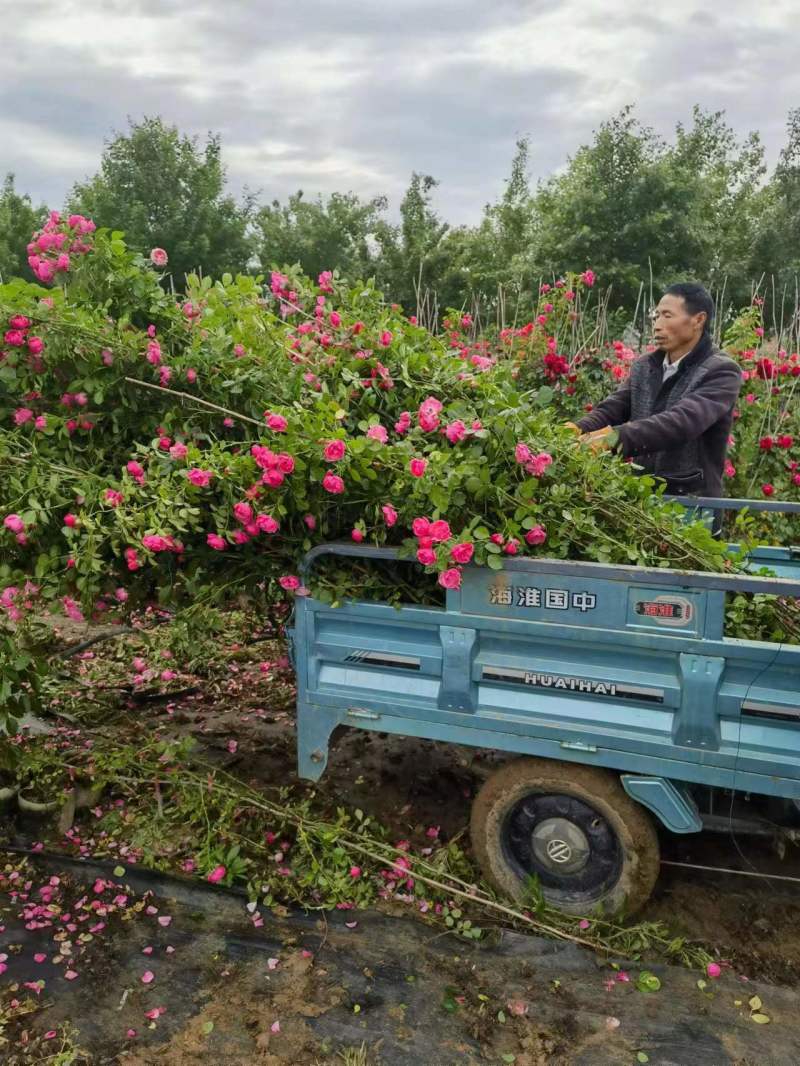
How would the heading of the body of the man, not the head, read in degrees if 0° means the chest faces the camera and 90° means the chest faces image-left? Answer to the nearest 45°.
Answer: approximately 45°

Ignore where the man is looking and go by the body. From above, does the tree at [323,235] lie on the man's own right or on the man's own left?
on the man's own right

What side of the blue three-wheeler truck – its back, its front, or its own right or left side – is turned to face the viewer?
right

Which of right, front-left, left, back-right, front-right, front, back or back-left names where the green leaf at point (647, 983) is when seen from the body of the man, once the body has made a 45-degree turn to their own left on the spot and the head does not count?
front

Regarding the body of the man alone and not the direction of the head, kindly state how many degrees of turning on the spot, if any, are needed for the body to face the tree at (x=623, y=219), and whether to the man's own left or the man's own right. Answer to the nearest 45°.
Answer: approximately 135° to the man's own right

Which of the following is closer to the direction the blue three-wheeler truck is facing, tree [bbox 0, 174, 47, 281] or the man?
the man

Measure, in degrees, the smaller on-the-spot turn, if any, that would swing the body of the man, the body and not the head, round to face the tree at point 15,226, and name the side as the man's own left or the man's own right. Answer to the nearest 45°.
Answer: approximately 90° to the man's own right

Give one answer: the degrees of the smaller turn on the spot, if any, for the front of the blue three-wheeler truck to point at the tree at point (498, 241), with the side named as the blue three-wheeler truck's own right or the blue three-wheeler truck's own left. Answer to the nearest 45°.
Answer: approximately 90° to the blue three-wheeler truck's own left

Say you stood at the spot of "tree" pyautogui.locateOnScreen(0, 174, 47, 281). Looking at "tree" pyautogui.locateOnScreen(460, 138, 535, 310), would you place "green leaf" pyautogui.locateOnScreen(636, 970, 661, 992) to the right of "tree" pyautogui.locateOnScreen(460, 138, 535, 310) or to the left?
right

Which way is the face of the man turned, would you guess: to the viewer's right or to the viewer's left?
to the viewer's left

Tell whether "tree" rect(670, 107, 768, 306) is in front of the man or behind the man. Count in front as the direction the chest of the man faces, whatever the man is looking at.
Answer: behind

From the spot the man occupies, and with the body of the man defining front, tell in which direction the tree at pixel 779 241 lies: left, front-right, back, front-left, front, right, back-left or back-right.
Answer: back-right

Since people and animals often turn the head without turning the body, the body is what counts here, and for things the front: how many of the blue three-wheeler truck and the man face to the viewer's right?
1
